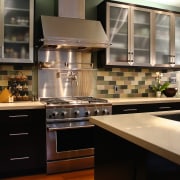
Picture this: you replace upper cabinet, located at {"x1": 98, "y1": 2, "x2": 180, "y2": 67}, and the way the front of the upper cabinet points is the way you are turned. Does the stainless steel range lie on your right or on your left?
on your right

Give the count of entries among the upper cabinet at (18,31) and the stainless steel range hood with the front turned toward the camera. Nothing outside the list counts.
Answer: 2

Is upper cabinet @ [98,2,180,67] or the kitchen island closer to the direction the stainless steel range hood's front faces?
the kitchen island

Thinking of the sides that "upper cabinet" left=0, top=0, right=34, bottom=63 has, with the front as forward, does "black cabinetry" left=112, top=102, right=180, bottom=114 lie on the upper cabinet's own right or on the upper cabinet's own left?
on the upper cabinet's own left

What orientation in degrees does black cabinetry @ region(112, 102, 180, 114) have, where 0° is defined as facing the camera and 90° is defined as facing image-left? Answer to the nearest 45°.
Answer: approximately 315°

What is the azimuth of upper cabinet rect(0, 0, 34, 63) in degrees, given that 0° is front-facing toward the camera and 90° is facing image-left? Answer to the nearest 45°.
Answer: approximately 0°

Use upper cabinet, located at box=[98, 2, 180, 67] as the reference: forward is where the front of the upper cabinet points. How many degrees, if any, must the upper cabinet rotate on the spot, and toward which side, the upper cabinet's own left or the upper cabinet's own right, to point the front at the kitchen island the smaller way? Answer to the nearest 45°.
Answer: approximately 45° to the upper cabinet's own right

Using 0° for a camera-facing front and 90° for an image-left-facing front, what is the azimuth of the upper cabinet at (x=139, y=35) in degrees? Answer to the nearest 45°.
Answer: approximately 315°

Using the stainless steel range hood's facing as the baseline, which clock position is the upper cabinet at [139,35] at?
The upper cabinet is roughly at 8 o'clock from the stainless steel range hood.

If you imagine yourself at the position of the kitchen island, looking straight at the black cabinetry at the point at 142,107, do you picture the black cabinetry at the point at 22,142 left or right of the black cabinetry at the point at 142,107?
left

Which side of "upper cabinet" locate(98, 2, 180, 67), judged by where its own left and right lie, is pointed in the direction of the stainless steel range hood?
right
